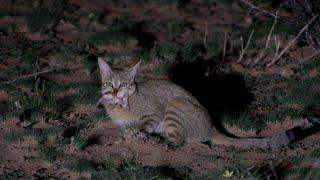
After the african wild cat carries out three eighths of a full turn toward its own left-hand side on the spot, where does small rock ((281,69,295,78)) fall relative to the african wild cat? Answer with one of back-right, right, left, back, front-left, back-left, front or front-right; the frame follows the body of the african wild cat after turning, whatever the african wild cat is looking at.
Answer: left

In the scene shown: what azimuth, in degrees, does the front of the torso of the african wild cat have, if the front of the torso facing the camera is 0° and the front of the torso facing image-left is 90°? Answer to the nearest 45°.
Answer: approximately 90°

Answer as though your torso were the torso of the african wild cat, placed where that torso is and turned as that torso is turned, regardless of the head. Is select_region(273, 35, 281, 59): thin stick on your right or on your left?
on your right

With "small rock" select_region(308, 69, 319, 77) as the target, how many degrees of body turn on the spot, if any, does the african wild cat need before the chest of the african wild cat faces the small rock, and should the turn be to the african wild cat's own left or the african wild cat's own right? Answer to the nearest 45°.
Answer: approximately 135° to the african wild cat's own right
